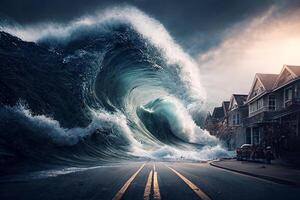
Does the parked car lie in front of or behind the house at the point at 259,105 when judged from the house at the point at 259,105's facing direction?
in front

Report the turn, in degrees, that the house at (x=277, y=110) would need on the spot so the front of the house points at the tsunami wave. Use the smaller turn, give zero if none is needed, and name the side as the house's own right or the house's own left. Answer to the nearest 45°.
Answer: approximately 45° to the house's own right

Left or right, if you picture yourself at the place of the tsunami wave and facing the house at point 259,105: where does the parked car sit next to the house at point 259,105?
right

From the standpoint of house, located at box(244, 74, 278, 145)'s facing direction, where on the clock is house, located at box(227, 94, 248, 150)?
house, located at box(227, 94, 248, 150) is roughly at 4 o'clock from house, located at box(244, 74, 278, 145).

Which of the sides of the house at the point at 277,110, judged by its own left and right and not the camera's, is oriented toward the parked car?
front

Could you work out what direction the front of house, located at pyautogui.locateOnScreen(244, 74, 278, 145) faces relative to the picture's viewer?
facing the viewer and to the left of the viewer

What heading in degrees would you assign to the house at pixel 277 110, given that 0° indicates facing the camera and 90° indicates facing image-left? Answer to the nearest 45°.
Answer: approximately 45°

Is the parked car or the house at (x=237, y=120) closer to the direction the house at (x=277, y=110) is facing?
the parked car
